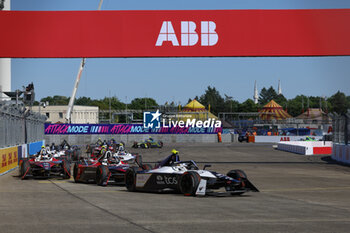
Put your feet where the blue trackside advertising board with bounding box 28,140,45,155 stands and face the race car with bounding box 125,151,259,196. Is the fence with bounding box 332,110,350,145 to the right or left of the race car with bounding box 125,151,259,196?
left

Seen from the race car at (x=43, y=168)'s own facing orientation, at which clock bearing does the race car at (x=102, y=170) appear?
the race car at (x=102, y=170) is roughly at 11 o'clock from the race car at (x=43, y=168).

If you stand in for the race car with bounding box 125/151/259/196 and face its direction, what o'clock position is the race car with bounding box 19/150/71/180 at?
the race car with bounding box 19/150/71/180 is roughly at 6 o'clock from the race car with bounding box 125/151/259/196.

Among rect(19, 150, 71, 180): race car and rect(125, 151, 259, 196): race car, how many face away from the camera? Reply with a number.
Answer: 0

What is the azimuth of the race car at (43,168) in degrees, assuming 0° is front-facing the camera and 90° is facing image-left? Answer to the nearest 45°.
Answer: approximately 0°

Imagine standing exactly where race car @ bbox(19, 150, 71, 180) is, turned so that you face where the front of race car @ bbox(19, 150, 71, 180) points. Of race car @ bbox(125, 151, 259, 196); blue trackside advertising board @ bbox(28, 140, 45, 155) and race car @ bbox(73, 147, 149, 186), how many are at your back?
1

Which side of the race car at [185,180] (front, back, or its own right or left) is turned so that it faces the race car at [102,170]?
back

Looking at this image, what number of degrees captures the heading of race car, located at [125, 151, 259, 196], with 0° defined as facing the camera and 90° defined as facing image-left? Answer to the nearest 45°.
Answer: approximately 315°

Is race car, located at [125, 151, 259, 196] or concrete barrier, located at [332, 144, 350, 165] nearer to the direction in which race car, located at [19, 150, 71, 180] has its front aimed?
the race car

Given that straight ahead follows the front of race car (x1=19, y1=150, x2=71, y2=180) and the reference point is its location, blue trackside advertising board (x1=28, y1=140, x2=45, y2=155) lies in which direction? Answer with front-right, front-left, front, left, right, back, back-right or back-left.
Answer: back

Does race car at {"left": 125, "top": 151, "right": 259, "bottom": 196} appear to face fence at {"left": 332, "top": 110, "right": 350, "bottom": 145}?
no

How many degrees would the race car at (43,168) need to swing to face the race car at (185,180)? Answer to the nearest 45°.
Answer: approximately 45° to its left

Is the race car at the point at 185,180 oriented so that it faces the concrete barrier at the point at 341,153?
no

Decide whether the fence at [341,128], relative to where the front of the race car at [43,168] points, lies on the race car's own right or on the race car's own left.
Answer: on the race car's own left
